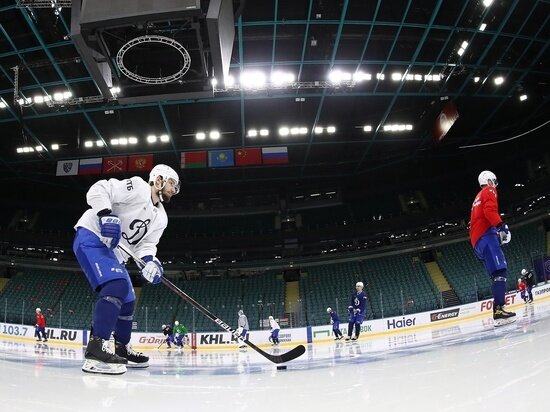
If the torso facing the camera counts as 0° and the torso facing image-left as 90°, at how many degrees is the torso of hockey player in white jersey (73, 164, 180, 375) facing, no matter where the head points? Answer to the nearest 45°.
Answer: approximately 315°

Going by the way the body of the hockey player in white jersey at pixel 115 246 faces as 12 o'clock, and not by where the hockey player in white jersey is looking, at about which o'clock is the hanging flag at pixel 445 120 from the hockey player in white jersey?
The hanging flag is roughly at 9 o'clock from the hockey player in white jersey.

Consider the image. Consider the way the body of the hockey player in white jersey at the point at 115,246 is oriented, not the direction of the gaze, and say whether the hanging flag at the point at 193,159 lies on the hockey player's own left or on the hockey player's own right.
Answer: on the hockey player's own left

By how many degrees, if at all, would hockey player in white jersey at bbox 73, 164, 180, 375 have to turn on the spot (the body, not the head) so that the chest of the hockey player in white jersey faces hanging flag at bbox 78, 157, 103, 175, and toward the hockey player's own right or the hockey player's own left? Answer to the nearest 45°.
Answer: approximately 135° to the hockey player's own left

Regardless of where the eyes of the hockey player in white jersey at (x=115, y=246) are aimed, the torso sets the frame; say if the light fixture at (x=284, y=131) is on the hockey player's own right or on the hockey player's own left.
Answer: on the hockey player's own left

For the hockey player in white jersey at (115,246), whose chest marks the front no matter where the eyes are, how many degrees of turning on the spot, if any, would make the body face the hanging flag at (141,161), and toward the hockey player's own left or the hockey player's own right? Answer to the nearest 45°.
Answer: approximately 135° to the hockey player's own left

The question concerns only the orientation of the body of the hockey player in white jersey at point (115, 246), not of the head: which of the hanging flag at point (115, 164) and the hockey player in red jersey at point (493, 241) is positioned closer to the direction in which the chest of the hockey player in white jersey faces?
the hockey player in red jersey

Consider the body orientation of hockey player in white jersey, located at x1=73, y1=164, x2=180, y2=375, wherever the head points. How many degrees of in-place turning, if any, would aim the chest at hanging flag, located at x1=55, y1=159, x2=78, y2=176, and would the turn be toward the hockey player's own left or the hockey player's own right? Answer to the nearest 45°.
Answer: approximately 135° to the hockey player's own left

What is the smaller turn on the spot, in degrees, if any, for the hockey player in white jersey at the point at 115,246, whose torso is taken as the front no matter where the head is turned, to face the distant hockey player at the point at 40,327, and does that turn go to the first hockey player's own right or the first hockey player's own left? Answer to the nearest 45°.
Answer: approximately 135° to the first hockey player's own left

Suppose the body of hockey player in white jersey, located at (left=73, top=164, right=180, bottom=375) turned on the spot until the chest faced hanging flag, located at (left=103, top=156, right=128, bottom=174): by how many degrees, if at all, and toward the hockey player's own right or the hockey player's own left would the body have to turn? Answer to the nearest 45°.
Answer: approximately 135° to the hockey player's own left

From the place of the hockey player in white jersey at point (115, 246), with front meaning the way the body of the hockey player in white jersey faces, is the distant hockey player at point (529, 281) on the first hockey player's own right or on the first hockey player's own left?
on the first hockey player's own left
